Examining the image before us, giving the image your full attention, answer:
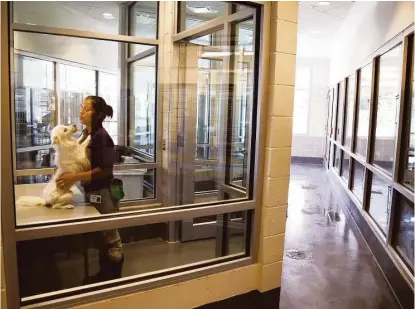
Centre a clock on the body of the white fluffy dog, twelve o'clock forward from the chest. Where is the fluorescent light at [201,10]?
The fluorescent light is roughly at 11 o'clock from the white fluffy dog.

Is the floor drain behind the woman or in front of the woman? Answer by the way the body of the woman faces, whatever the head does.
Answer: behind

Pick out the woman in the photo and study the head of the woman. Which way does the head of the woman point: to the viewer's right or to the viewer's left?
to the viewer's left

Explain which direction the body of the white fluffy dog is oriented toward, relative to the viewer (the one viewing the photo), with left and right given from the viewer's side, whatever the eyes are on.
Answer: facing to the right of the viewer

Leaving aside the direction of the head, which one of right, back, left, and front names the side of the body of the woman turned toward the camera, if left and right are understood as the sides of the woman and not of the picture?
left
